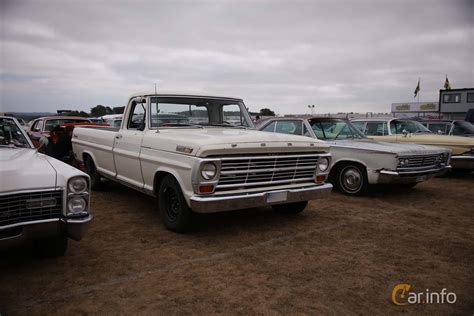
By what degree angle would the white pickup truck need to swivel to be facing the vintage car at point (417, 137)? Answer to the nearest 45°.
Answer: approximately 90° to its left

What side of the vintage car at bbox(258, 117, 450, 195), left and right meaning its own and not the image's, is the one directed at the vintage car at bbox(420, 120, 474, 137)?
left

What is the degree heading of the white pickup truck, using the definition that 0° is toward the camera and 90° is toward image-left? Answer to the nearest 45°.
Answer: approximately 315°
